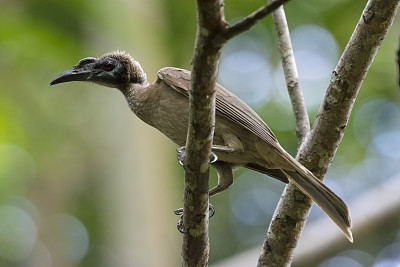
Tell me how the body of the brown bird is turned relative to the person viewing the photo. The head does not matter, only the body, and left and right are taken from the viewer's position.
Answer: facing to the left of the viewer
